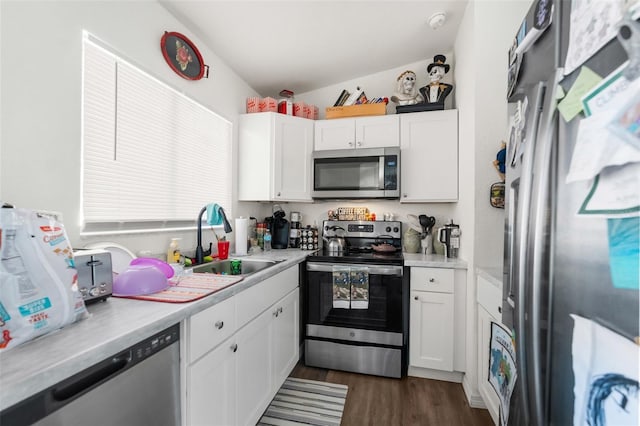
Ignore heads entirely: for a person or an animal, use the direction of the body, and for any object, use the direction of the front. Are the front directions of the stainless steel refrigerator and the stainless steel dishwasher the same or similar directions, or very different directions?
very different directions

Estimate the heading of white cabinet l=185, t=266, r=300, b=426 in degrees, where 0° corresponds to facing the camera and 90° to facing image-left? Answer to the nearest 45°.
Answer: approximately 315°

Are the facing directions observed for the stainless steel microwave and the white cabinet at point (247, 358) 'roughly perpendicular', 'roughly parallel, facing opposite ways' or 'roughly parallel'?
roughly perpendicular

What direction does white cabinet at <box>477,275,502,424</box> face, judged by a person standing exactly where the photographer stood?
facing to the left of the viewer

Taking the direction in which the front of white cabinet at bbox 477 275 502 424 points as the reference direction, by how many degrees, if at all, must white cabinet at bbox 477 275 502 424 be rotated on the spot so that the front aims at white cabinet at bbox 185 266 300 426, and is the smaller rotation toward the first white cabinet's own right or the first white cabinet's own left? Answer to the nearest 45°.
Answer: approximately 45° to the first white cabinet's own left

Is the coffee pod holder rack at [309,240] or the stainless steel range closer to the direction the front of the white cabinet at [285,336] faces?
the stainless steel range

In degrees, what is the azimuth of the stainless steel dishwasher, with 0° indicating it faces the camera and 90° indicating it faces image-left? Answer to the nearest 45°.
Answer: approximately 315°

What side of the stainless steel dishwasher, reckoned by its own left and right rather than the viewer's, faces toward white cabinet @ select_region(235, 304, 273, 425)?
left

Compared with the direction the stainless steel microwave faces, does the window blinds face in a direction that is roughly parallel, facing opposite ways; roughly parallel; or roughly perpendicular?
roughly perpendicular

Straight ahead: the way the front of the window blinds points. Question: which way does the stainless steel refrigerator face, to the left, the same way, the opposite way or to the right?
the opposite way

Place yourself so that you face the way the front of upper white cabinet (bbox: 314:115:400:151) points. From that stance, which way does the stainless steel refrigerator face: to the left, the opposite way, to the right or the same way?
to the right
